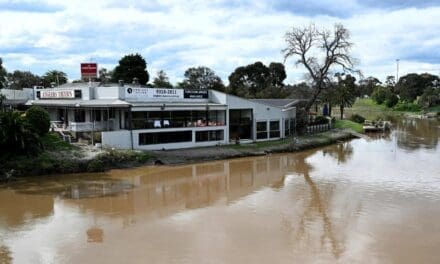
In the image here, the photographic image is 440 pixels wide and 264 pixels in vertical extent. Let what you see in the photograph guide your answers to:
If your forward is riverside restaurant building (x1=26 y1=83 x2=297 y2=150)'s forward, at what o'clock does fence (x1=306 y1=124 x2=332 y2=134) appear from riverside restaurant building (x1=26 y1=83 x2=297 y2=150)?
The fence is roughly at 8 o'clock from the riverside restaurant building.

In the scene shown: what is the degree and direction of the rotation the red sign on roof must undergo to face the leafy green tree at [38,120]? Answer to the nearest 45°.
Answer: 0° — it already faces it

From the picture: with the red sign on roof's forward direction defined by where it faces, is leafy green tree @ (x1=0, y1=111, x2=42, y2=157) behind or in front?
in front

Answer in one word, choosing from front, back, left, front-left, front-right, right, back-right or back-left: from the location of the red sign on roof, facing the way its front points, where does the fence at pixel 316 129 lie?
left

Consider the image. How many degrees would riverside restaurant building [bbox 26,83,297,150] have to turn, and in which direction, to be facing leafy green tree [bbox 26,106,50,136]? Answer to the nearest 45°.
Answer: approximately 45° to its right

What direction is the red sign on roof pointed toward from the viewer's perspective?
toward the camera

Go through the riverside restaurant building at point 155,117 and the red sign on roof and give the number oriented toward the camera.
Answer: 2

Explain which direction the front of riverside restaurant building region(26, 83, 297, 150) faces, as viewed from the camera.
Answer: facing the viewer

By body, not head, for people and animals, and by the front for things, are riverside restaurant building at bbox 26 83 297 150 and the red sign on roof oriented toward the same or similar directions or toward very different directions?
same or similar directions
